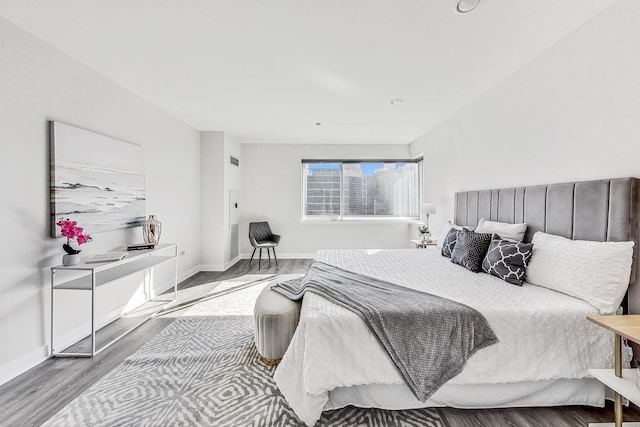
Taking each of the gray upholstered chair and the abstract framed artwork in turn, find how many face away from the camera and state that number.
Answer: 0

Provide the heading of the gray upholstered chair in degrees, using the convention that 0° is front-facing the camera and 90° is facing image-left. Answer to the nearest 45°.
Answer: approximately 315°

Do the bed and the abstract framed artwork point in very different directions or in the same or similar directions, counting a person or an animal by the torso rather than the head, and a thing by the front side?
very different directions

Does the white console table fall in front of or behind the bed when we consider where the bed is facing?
in front

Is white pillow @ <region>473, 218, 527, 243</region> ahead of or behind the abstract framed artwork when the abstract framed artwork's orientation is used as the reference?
ahead

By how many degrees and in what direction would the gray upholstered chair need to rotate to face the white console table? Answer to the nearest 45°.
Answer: approximately 90° to its right

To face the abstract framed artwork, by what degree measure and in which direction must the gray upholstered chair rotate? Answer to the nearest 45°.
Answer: approximately 90° to its right

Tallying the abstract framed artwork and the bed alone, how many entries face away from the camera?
0

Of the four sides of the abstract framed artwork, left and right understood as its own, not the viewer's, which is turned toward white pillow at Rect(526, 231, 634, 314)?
front

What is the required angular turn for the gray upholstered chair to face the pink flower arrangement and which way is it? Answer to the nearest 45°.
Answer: approximately 90° to its right
